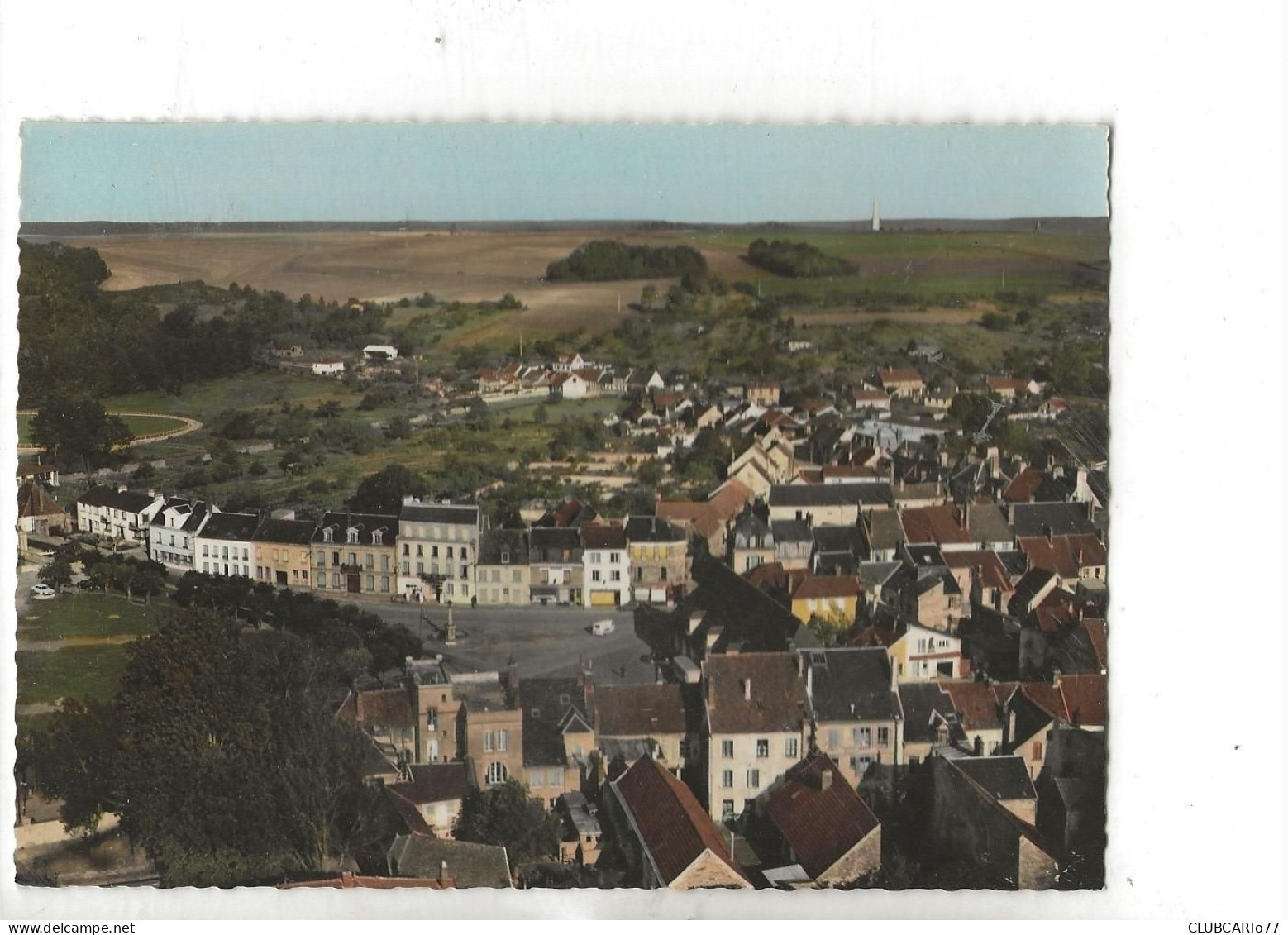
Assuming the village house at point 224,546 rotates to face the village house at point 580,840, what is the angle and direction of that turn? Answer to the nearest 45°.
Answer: approximately 45° to its left

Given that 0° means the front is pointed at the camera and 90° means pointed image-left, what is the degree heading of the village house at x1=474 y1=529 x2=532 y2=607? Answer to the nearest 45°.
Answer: approximately 0°

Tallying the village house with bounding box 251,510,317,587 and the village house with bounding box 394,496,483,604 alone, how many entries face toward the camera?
2

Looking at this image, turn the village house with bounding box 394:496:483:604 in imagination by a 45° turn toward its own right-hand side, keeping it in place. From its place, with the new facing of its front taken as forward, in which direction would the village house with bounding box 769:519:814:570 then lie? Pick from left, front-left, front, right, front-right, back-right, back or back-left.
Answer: back-left

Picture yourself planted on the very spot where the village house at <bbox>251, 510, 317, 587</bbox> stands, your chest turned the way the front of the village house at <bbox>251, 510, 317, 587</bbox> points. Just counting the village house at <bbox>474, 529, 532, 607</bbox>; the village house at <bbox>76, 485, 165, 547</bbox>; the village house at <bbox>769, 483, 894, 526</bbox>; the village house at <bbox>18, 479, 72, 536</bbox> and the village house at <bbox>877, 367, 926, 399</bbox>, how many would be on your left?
3

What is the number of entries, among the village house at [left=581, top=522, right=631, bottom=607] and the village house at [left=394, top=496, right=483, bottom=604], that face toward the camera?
2
